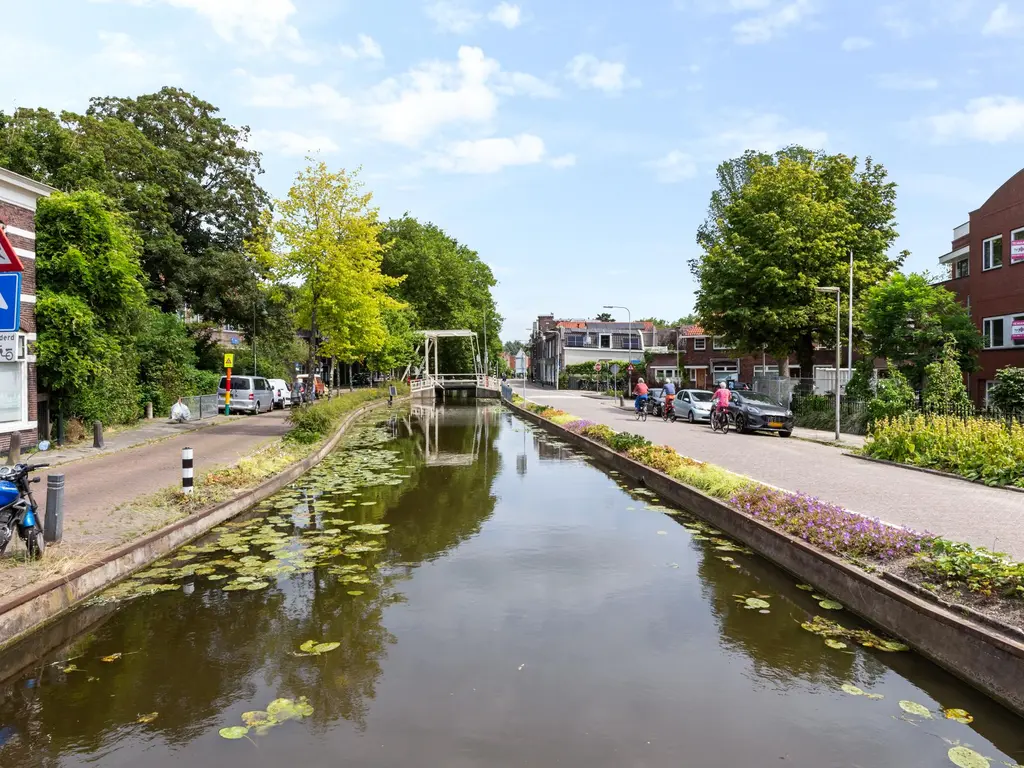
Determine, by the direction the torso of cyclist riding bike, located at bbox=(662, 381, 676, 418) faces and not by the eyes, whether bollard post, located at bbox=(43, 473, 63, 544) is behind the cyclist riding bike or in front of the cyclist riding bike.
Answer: behind

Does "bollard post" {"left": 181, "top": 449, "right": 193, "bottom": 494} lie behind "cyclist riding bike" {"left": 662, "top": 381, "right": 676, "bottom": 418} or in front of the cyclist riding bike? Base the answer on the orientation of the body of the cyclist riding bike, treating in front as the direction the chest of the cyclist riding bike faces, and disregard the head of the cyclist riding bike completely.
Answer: behind

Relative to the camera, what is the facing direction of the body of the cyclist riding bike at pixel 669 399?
away from the camera

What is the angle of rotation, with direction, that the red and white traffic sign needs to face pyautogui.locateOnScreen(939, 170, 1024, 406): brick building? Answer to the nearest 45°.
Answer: approximately 90° to its left

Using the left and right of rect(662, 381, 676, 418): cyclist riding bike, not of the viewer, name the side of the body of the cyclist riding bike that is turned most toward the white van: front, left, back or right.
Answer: left

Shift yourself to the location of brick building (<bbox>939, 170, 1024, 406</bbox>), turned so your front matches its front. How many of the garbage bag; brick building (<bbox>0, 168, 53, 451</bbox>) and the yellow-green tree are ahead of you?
3

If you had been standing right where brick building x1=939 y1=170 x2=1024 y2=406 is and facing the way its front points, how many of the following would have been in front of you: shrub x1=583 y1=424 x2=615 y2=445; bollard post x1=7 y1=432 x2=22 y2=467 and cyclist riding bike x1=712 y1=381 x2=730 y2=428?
3

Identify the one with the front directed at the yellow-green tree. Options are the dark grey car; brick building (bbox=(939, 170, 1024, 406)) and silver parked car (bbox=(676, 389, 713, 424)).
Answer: the brick building

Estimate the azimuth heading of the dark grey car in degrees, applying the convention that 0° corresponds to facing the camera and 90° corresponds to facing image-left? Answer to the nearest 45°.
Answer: approximately 315°

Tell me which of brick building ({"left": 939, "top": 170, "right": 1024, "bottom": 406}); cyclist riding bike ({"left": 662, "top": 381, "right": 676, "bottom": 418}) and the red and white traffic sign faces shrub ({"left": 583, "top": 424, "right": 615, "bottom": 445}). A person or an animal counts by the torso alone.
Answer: the brick building
